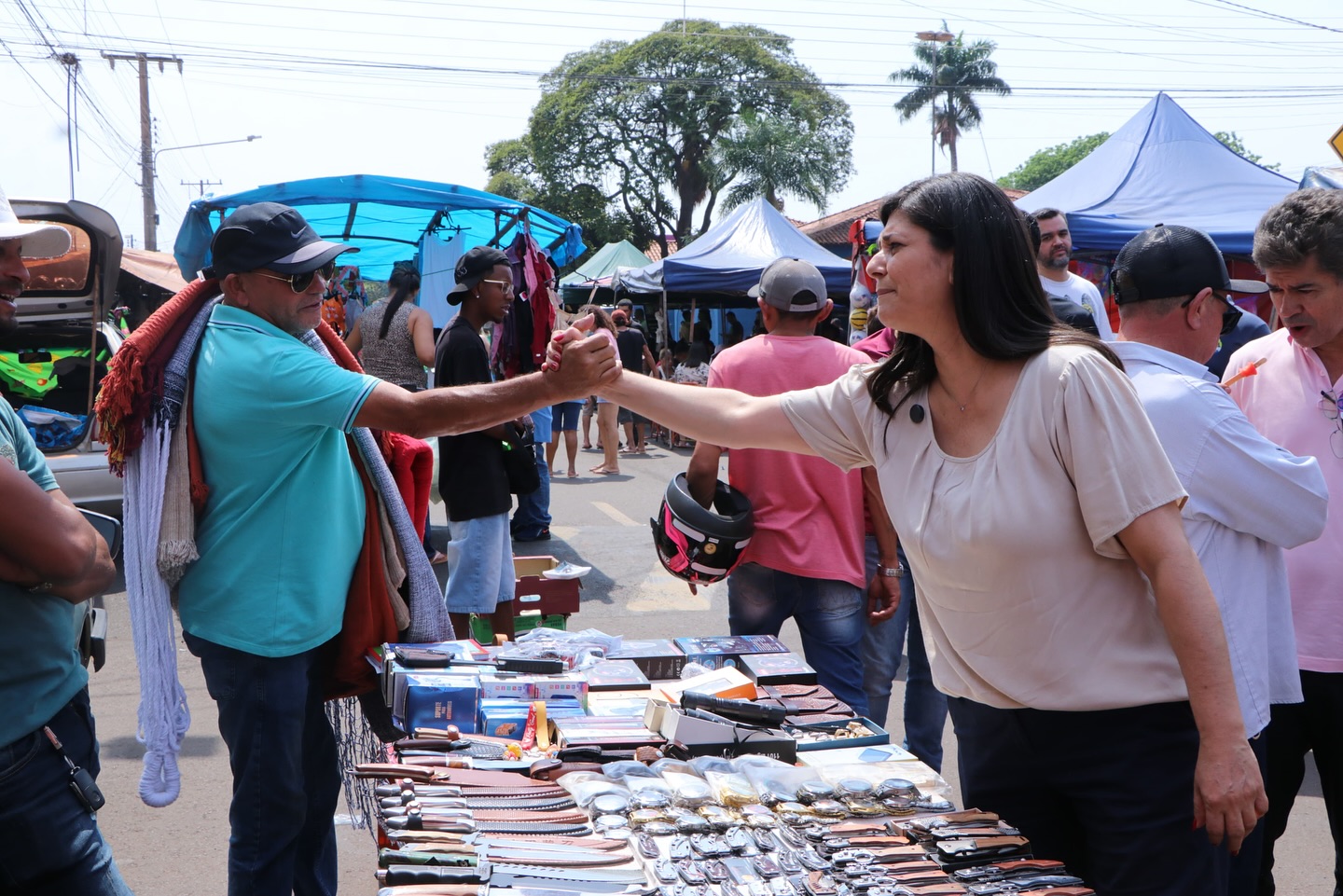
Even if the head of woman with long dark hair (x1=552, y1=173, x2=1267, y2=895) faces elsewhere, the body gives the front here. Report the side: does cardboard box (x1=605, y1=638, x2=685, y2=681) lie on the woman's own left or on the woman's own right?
on the woman's own right

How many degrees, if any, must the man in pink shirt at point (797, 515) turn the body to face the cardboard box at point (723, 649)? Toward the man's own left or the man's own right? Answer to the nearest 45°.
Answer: approximately 180°

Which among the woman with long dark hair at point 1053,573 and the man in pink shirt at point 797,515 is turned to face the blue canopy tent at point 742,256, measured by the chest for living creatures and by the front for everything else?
the man in pink shirt

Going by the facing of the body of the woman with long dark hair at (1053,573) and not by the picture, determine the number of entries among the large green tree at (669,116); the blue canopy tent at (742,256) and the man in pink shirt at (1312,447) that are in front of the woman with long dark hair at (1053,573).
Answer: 0

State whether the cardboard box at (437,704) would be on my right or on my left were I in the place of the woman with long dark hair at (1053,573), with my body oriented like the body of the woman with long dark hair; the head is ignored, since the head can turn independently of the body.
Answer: on my right

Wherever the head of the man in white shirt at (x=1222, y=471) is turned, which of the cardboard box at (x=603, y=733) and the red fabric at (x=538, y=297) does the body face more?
the red fabric

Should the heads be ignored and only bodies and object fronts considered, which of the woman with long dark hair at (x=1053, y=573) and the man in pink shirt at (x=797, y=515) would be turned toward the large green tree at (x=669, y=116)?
the man in pink shirt

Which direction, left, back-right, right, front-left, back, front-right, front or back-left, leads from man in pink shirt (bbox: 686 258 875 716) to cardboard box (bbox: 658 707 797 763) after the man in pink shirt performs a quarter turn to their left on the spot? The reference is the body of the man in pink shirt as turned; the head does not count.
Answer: left

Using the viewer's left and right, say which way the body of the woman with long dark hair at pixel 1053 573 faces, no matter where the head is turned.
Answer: facing the viewer and to the left of the viewer

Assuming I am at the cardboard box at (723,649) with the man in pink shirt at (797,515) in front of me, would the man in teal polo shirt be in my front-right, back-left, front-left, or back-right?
back-left

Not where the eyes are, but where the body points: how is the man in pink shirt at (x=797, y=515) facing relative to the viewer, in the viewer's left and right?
facing away from the viewer

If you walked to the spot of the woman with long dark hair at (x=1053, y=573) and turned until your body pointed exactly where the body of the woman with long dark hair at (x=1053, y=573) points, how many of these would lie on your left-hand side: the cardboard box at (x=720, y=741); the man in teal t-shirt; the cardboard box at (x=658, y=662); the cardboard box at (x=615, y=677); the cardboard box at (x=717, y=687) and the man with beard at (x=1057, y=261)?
0

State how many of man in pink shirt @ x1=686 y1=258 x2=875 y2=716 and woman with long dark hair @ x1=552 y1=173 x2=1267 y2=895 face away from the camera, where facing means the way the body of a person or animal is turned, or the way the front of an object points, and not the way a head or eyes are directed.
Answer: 1

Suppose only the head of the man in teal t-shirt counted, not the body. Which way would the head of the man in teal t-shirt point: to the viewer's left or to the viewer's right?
to the viewer's right

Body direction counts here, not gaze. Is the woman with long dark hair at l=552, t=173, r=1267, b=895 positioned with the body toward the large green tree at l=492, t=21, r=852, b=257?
no

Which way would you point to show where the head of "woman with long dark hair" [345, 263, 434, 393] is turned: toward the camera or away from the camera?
away from the camera
